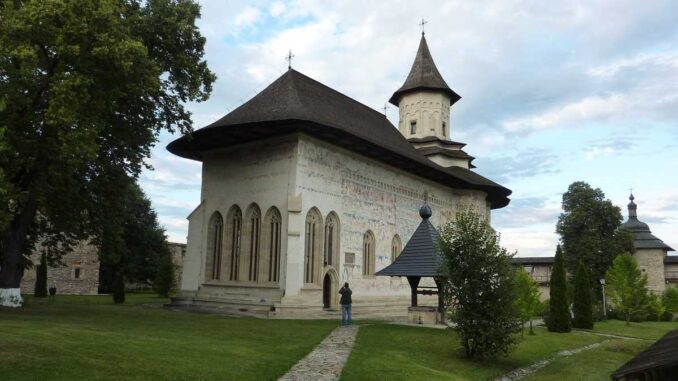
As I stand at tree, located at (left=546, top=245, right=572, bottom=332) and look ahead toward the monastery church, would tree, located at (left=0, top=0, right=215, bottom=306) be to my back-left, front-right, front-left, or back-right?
front-left

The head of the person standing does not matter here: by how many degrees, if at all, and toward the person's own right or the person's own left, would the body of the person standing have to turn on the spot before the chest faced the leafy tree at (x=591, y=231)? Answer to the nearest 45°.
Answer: approximately 45° to the person's own right

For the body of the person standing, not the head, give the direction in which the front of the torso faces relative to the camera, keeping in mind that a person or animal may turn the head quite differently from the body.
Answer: away from the camera

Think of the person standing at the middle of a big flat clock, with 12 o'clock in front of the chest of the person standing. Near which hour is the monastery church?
The monastery church is roughly at 11 o'clock from the person standing.

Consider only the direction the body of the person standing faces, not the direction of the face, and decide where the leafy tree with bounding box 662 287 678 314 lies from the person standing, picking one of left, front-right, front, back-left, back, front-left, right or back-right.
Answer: front-right

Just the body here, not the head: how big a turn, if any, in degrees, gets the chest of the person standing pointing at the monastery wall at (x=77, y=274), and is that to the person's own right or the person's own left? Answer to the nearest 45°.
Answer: approximately 45° to the person's own left

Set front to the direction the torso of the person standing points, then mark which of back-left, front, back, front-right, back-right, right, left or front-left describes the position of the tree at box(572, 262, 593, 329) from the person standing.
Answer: front-right

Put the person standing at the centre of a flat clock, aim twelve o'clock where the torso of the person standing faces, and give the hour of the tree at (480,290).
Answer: The tree is roughly at 5 o'clock from the person standing.

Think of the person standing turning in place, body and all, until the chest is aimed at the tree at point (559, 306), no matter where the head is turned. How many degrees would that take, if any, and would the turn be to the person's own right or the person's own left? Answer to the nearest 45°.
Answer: approximately 45° to the person's own right

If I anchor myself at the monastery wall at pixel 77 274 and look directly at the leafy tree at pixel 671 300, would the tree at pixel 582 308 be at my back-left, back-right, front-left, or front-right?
front-right

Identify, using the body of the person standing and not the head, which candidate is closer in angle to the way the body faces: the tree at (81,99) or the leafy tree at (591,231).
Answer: the leafy tree

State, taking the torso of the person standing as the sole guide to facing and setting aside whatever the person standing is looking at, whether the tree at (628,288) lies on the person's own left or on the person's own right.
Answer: on the person's own right
